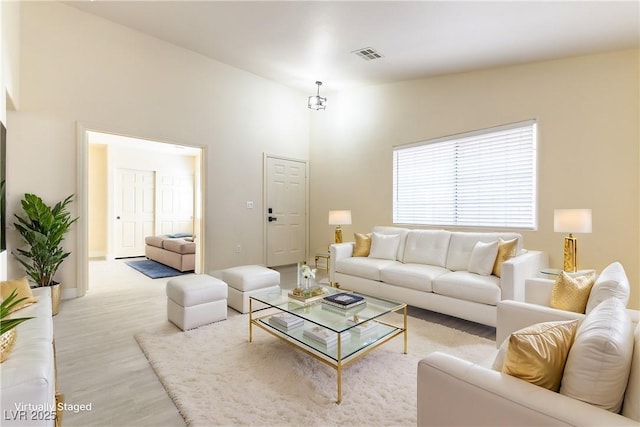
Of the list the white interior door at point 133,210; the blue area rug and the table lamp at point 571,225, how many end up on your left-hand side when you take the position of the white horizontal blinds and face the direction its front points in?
1

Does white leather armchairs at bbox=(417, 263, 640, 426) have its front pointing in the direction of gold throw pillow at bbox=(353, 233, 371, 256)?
no

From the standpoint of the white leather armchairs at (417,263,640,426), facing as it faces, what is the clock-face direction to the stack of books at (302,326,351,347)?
The stack of books is roughly at 1 o'clock from the white leather armchairs.

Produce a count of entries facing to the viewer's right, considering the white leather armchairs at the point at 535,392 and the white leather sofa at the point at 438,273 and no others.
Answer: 0

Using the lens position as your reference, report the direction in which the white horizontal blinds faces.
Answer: facing the viewer and to the left of the viewer

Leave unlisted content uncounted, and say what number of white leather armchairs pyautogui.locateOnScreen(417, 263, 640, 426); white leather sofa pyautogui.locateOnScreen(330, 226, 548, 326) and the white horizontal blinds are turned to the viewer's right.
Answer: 0

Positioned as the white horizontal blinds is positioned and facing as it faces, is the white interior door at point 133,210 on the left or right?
on its right

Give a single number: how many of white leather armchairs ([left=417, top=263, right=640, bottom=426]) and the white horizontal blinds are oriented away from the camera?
0

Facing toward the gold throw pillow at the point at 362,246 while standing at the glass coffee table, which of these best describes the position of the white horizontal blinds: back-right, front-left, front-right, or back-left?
front-right

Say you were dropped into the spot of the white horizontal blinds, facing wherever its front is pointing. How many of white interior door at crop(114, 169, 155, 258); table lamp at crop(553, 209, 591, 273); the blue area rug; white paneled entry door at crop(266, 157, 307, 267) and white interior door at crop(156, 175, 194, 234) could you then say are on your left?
1

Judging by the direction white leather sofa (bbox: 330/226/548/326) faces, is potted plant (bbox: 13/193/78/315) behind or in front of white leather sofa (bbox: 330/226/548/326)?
in front

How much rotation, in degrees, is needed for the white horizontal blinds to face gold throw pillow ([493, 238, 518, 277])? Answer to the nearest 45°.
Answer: approximately 45° to its left

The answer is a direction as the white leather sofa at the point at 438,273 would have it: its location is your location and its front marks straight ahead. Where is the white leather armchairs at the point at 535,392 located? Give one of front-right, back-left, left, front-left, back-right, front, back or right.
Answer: front-left

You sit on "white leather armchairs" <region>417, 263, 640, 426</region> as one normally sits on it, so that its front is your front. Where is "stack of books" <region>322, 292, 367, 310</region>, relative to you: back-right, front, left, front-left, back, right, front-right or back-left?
front-right

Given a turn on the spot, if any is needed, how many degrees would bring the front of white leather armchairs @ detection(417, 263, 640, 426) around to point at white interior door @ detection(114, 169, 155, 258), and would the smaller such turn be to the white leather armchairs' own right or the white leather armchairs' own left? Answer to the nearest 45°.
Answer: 0° — it already faces it

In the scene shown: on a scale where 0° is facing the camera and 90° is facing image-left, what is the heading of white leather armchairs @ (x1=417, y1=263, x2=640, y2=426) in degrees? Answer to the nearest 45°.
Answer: approximately 90°

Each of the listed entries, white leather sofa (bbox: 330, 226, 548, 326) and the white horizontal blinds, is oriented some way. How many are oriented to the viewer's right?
0

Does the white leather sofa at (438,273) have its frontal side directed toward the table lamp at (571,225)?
no
